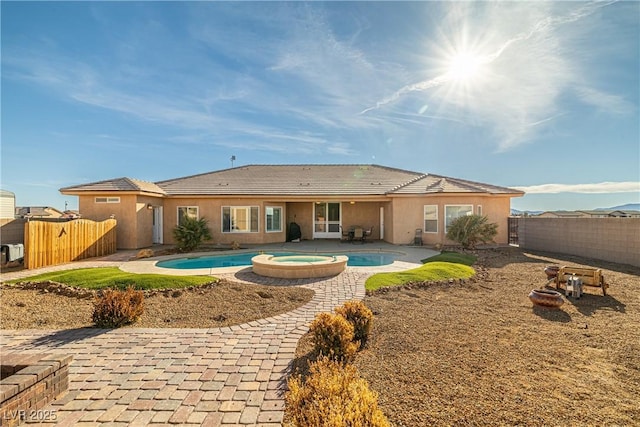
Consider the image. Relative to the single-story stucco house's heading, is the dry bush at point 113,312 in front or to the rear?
to the rear

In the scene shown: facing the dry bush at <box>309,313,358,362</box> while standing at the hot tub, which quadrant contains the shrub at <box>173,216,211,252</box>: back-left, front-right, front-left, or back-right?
back-right

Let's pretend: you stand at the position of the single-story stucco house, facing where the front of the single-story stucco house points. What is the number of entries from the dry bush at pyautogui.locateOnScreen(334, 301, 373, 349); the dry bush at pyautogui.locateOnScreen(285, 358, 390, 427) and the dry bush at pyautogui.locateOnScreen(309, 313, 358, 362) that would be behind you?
3

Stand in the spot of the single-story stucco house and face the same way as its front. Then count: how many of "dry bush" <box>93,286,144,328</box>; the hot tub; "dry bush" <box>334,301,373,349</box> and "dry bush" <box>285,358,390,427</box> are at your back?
4

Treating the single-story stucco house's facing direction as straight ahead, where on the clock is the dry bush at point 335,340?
The dry bush is roughly at 6 o'clock from the single-story stucco house.

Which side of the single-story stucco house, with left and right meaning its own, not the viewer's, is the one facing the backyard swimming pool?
back

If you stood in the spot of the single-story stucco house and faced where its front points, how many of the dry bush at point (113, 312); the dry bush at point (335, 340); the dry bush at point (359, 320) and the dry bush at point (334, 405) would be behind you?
4

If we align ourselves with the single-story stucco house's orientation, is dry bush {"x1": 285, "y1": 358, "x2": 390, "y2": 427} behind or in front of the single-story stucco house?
behind

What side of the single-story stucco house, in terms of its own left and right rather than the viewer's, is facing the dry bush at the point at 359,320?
back

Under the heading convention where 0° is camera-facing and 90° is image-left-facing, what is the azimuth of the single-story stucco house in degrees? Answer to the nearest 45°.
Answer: approximately 180°

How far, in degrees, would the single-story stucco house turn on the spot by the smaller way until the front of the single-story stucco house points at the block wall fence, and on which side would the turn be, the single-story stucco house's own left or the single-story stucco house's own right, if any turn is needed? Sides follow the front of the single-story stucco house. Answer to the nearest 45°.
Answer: approximately 135° to the single-story stucco house's own right

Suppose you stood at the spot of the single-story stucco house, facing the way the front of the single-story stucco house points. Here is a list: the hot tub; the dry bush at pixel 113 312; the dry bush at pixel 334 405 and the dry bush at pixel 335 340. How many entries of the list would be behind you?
4

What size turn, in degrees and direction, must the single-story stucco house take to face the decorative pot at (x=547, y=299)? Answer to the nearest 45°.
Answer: approximately 135° to its right

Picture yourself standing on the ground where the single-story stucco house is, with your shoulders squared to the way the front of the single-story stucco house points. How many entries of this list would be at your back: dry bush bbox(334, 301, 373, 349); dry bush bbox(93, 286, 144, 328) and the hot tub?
3
